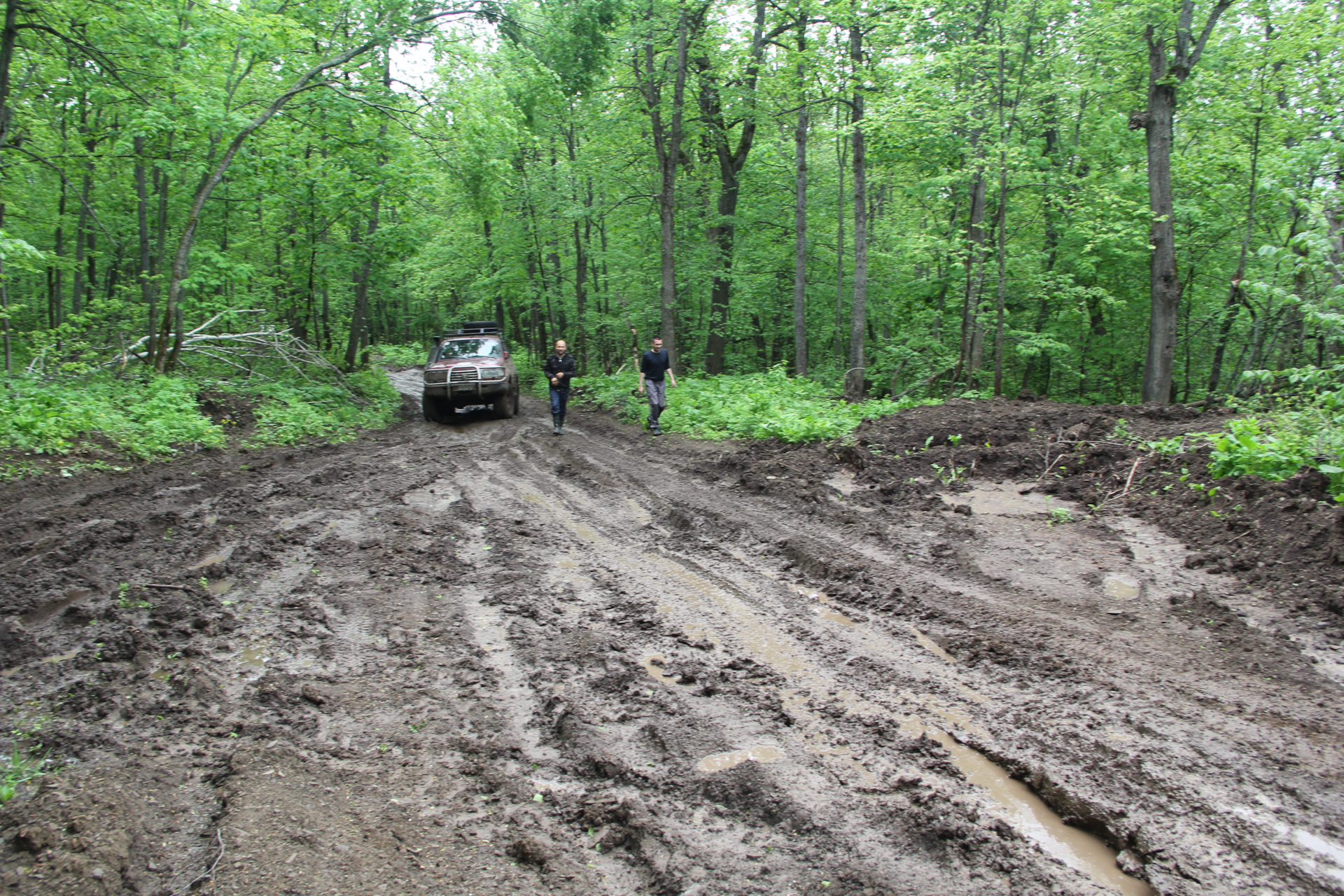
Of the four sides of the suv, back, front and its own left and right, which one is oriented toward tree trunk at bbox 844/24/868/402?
left

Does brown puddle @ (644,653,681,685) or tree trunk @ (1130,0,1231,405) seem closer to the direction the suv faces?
the brown puddle

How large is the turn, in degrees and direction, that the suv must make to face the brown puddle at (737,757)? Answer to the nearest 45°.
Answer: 0° — it already faces it

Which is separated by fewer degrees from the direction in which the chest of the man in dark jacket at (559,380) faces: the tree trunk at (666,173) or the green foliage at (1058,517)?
the green foliage

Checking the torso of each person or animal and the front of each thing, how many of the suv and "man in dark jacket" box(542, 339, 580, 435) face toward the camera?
2

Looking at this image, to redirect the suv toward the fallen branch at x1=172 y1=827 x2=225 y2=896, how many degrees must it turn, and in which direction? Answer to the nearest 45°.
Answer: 0° — it already faces it

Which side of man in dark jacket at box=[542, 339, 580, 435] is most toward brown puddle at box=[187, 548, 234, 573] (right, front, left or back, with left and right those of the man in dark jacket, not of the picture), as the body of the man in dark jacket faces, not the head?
front

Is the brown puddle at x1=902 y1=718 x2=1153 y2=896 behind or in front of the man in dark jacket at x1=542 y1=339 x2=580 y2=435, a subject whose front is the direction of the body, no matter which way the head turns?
in front

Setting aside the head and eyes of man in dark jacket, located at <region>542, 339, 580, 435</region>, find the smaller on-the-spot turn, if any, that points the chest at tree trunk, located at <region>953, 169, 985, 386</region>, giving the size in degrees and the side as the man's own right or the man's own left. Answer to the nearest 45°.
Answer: approximately 90° to the man's own left

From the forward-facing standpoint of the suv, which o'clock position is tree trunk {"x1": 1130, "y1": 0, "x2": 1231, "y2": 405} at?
The tree trunk is roughly at 10 o'clock from the suv.

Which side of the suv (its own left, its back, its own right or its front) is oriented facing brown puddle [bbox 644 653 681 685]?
front
